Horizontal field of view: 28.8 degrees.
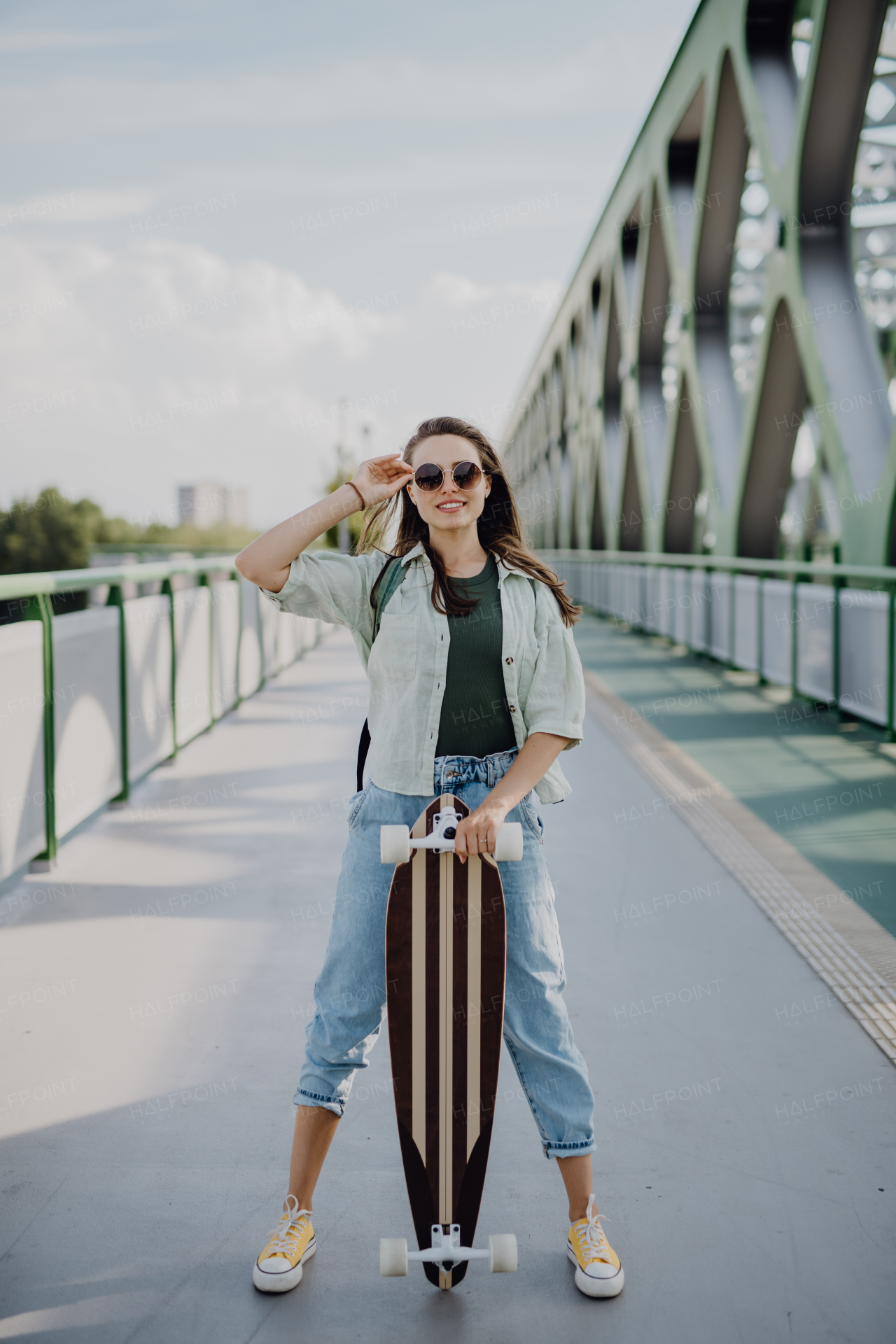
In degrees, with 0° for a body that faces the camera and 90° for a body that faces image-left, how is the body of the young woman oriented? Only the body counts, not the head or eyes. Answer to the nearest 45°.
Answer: approximately 0°

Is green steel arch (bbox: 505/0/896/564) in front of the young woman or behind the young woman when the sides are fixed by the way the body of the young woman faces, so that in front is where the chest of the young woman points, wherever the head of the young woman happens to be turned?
behind
